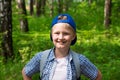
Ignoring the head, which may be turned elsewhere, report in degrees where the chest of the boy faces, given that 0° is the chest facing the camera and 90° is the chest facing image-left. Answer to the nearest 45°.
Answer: approximately 0°
